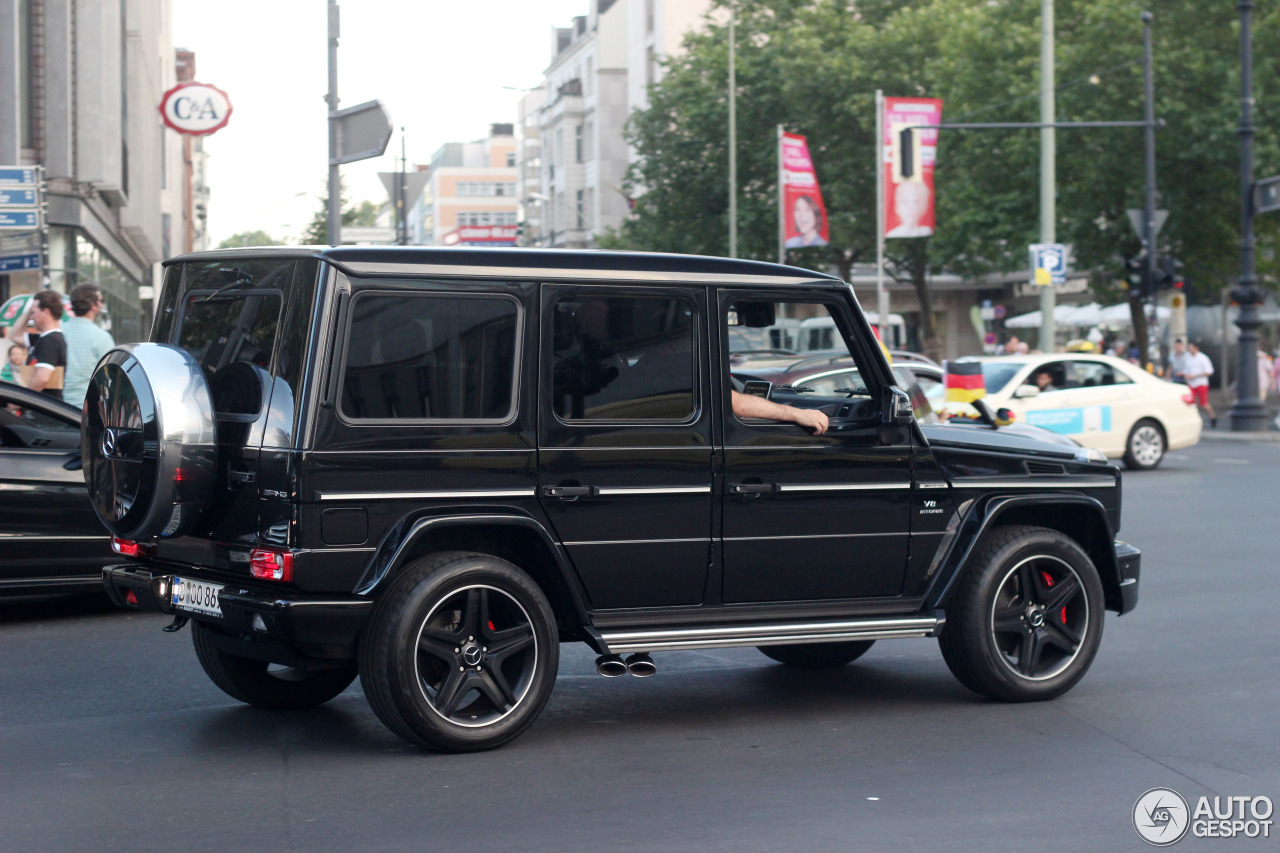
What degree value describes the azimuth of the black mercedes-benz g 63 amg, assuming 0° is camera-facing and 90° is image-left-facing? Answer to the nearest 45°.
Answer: approximately 225°

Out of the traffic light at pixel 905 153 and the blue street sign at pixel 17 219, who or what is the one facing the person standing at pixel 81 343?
the blue street sign

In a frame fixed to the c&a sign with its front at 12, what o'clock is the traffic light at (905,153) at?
The traffic light is roughly at 9 o'clock from the c&a sign.

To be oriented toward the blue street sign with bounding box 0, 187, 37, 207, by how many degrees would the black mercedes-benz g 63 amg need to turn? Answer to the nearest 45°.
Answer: approximately 90° to its left

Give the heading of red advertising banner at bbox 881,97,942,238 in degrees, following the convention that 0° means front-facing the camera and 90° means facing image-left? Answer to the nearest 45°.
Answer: approximately 0°

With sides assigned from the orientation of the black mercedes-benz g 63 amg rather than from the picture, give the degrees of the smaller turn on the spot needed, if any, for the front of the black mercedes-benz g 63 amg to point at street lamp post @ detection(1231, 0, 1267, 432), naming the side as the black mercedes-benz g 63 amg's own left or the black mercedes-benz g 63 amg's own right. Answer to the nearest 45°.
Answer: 0° — it already faces it
